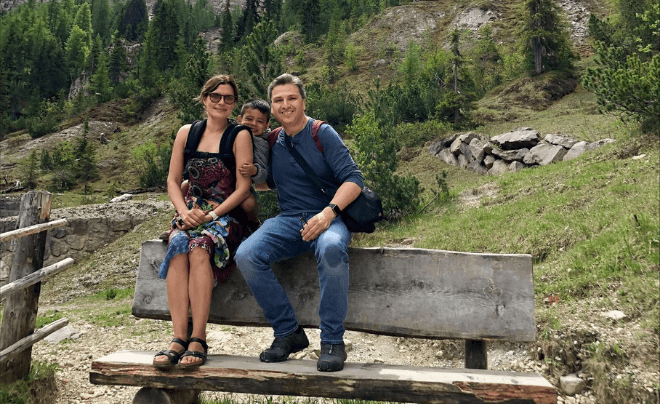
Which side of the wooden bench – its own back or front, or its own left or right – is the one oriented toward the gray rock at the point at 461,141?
back

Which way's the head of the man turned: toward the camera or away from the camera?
toward the camera

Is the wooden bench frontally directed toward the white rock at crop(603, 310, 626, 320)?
no

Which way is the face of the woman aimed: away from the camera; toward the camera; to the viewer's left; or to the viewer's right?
toward the camera

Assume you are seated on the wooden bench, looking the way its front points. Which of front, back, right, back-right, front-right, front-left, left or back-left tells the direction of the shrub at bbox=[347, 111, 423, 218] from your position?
back

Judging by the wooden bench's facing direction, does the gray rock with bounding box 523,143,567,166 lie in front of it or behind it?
behind

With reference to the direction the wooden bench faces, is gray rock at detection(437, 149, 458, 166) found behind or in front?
behind

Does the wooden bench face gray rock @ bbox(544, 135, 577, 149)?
no

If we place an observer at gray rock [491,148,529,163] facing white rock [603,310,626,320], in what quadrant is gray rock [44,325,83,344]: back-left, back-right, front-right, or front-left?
front-right

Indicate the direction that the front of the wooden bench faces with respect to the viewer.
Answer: facing the viewer

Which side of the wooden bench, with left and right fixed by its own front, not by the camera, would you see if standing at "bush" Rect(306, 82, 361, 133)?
back

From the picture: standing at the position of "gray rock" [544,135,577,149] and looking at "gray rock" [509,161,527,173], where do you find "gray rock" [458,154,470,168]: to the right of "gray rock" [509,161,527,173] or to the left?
right

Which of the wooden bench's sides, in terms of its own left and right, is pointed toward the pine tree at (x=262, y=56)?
back

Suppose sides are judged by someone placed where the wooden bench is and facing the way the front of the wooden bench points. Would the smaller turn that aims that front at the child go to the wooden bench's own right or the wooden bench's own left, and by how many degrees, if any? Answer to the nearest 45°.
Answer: approximately 135° to the wooden bench's own right

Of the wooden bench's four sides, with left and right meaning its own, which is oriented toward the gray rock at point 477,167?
back
